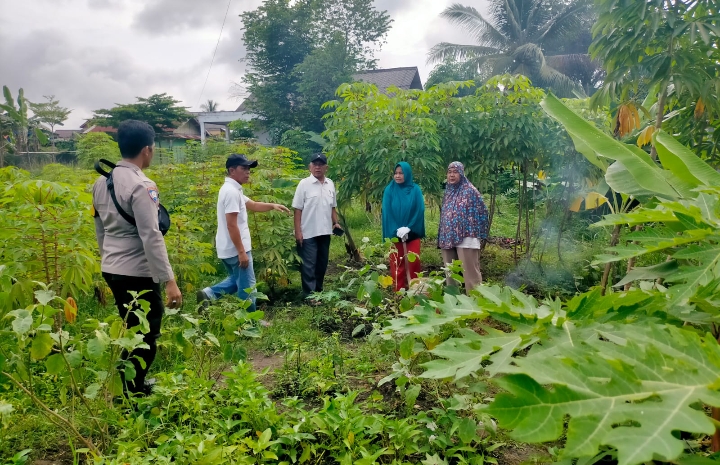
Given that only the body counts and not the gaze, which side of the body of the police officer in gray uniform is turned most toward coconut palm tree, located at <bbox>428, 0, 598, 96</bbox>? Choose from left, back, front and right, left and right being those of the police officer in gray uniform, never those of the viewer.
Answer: front

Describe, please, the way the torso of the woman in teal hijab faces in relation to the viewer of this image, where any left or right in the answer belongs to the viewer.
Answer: facing the viewer

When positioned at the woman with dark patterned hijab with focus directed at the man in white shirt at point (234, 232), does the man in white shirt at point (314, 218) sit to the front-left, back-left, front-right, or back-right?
front-right

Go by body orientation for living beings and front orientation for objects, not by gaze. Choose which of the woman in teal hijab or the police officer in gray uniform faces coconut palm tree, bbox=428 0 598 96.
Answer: the police officer in gray uniform

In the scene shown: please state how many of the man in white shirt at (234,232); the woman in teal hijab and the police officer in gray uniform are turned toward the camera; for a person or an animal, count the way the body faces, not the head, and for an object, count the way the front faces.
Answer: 1

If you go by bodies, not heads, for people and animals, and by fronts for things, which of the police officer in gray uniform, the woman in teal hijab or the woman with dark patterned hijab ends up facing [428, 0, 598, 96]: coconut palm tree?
the police officer in gray uniform

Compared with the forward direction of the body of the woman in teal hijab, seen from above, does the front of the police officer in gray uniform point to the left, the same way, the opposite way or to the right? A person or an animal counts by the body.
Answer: the opposite way

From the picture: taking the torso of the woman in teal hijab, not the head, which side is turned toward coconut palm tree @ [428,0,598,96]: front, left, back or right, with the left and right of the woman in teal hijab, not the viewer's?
back

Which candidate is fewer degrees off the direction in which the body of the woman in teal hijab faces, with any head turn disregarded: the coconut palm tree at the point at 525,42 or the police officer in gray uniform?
the police officer in gray uniform

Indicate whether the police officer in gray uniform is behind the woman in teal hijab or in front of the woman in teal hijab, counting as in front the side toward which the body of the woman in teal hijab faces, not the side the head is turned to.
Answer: in front

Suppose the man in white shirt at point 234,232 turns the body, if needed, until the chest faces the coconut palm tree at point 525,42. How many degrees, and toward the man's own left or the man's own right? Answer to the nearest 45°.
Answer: approximately 45° to the man's own left

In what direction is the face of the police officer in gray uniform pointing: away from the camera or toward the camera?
away from the camera

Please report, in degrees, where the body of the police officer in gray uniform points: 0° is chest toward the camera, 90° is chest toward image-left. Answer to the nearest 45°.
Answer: approximately 225°

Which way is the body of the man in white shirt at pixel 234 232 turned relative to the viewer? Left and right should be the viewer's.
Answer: facing to the right of the viewer
